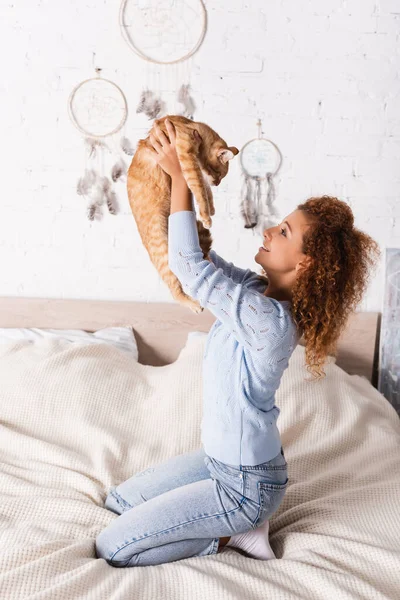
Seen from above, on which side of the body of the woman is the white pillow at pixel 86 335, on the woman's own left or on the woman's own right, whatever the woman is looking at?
on the woman's own right

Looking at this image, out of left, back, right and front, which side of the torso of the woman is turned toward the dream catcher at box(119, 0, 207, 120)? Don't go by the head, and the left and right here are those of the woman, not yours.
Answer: right

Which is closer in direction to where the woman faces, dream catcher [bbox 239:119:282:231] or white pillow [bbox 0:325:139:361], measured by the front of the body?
the white pillow

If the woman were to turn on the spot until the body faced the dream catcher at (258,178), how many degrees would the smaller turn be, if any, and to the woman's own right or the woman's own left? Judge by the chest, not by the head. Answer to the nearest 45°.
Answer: approximately 90° to the woman's own right

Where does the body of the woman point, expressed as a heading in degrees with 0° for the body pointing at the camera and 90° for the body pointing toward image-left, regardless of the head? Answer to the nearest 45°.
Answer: approximately 90°

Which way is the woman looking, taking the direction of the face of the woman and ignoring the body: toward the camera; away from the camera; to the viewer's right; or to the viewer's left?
to the viewer's left

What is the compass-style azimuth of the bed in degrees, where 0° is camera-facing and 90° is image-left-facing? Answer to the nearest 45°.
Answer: approximately 0°

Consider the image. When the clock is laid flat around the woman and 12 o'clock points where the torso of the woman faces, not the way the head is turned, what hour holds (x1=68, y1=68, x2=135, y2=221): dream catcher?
The dream catcher is roughly at 2 o'clock from the woman.
